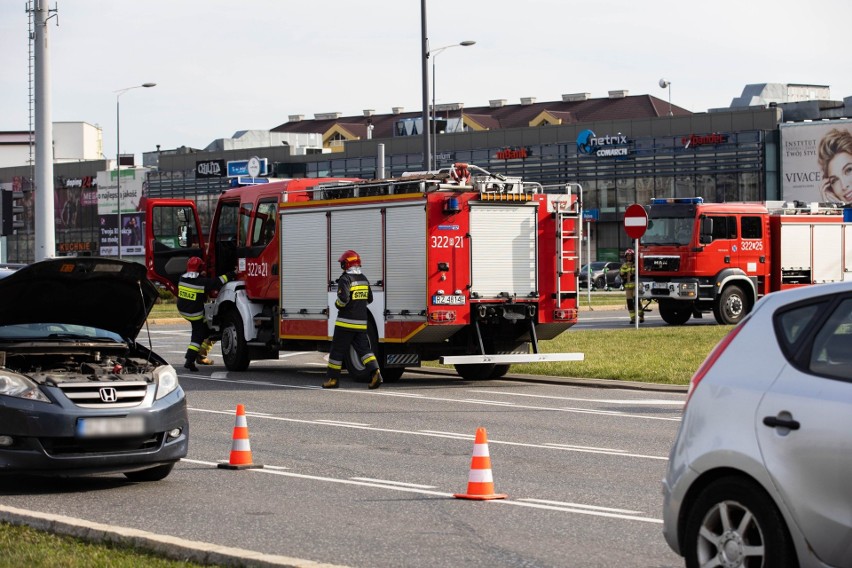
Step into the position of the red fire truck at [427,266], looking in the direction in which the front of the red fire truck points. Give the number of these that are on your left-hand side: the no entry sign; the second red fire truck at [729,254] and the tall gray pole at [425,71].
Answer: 0

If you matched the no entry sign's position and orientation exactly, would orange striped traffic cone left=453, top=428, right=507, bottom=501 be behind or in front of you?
in front

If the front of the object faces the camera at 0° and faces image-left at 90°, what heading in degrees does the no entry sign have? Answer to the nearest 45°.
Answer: approximately 45°

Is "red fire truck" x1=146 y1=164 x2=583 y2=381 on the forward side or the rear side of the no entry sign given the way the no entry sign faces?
on the forward side

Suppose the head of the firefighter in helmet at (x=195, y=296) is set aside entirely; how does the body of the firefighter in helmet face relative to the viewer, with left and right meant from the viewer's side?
facing away from the viewer and to the right of the viewer

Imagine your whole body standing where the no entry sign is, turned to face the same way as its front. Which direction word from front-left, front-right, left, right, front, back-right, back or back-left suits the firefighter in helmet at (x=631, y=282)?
back-right

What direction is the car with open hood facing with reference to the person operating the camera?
facing the viewer and to the right of the viewer

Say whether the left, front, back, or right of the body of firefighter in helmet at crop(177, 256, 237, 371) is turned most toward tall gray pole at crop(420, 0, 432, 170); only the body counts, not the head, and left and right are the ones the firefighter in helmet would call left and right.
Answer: front

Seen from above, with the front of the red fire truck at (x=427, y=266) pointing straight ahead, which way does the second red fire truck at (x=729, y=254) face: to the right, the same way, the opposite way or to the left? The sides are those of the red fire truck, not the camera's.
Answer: to the left

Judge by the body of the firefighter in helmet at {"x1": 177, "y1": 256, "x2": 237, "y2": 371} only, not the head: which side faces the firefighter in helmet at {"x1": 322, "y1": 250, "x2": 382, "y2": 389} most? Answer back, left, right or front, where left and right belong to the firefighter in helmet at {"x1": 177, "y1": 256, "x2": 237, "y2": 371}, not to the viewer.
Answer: right

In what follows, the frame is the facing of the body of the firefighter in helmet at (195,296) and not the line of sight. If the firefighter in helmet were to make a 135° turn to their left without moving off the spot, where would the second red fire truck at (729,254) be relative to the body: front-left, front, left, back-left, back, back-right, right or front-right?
back-right

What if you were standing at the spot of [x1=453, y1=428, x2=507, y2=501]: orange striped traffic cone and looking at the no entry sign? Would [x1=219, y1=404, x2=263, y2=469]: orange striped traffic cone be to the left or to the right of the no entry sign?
left

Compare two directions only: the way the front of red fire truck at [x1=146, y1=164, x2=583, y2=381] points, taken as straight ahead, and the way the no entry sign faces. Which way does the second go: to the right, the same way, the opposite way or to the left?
to the left

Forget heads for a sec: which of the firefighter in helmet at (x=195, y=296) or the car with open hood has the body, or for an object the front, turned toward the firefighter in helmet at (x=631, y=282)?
the firefighter in helmet at (x=195, y=296)
